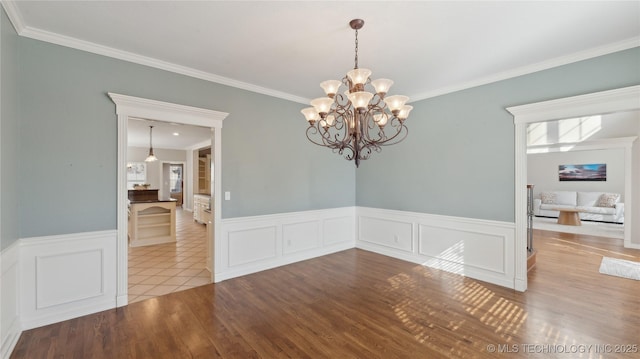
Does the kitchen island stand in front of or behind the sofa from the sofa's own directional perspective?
in front

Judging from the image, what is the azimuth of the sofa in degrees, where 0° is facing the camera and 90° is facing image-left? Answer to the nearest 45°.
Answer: approximately 0°
